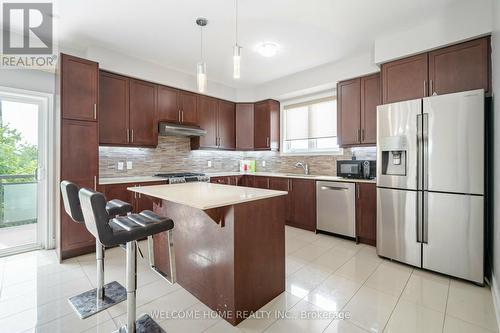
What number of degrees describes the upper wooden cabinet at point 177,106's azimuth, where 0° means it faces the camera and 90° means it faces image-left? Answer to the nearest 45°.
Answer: approximately 315°

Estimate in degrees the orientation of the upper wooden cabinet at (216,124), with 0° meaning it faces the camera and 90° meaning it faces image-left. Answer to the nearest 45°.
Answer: approximately 315°

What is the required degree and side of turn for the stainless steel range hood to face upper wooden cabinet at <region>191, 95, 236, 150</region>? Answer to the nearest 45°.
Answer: approximately 90° to its left

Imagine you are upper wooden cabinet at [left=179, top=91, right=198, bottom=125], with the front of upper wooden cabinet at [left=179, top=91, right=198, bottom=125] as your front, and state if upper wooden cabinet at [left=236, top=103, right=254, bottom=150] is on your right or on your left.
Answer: on your left

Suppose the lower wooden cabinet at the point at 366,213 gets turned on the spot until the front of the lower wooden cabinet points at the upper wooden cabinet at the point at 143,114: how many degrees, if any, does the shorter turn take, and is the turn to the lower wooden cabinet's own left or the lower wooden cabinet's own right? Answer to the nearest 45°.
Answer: approximately 45° to the lower wooden cabinet's own right

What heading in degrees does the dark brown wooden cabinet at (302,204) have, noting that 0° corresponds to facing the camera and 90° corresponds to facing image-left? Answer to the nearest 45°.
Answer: approximately 45°

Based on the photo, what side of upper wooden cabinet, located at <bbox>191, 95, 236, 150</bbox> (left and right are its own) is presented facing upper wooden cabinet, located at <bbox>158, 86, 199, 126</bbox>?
right

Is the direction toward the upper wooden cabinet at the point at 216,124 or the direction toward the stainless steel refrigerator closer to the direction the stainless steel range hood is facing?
the stainless steel refrigerator

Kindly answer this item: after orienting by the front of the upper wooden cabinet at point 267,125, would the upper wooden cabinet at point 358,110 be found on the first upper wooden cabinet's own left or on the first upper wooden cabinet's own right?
on the first upper wooden cabinet's own left

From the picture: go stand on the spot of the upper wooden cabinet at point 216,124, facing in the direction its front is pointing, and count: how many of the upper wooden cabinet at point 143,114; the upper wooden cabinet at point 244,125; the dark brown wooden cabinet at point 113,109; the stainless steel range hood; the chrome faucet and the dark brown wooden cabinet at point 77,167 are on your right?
4

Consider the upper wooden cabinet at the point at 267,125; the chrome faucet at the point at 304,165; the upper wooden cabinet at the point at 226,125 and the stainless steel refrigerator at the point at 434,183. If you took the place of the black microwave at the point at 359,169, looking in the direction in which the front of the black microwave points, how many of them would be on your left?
1
